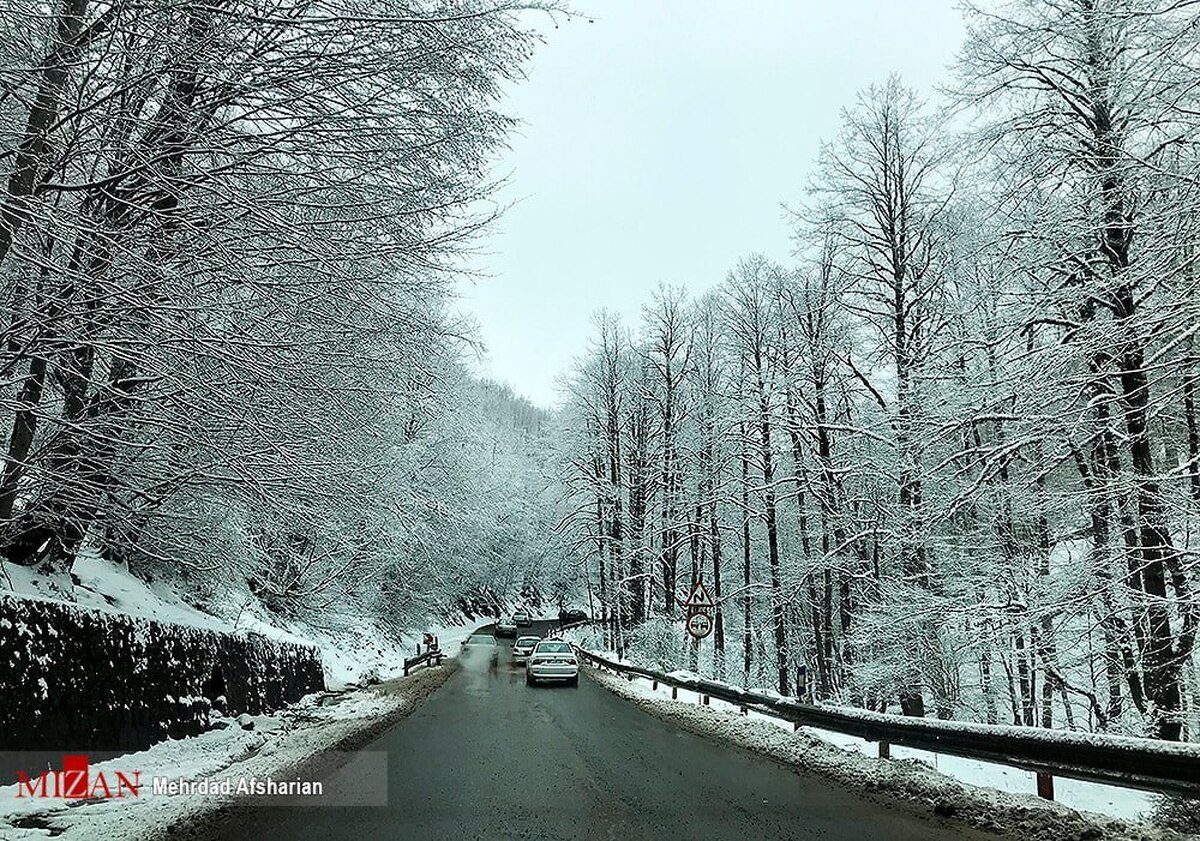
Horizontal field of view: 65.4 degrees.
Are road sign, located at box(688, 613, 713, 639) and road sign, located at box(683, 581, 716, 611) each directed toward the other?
no

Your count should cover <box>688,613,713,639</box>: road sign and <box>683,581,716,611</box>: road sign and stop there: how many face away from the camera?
0

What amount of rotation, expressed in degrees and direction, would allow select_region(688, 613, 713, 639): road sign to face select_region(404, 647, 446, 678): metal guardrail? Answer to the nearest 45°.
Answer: approximately 135° to its right

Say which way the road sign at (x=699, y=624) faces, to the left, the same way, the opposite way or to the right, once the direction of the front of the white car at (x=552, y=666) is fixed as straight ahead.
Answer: the opposite way

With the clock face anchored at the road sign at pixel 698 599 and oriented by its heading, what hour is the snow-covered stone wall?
The snow-covered stone wall is roughly at 1 o'clock from the road sign.

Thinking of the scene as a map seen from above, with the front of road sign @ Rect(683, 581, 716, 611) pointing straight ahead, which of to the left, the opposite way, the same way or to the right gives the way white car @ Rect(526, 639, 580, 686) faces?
the opposite way

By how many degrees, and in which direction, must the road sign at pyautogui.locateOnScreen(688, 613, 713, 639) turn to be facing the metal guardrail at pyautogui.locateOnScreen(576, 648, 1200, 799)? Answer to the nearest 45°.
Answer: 0° — it already faces it

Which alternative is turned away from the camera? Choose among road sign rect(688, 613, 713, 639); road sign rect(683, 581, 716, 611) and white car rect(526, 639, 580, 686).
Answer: the white car

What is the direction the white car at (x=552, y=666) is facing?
away from the camera

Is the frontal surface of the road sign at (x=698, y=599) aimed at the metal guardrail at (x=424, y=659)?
no

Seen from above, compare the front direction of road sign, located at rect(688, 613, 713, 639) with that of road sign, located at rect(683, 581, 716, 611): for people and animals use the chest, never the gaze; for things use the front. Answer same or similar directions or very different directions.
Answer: same or similar directions

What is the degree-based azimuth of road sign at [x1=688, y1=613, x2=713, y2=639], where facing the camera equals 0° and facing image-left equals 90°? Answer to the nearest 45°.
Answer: approximately 0°

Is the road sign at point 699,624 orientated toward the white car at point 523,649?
no

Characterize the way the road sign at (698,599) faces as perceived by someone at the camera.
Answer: facing the viewer

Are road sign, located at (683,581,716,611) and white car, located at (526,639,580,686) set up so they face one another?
no
